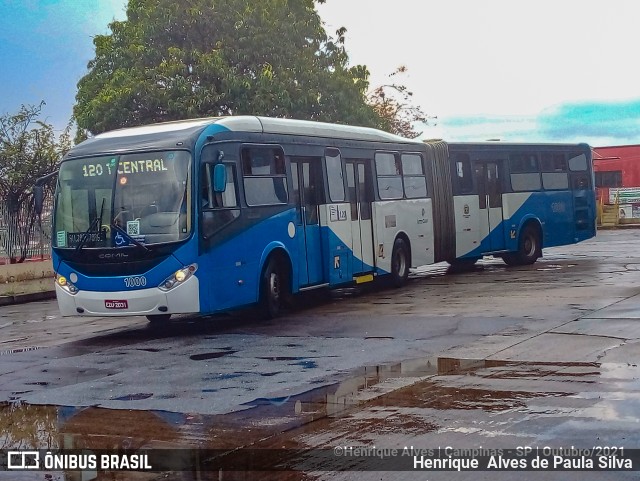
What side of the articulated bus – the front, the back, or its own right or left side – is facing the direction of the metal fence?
right

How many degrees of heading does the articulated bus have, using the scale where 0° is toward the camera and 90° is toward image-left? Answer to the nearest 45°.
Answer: approximately 45°

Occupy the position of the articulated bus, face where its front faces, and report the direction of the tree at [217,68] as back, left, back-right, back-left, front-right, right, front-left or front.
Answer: back-right

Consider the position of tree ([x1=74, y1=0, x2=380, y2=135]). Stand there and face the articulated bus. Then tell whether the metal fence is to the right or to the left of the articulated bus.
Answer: right

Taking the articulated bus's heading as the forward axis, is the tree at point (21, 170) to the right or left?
on its right
